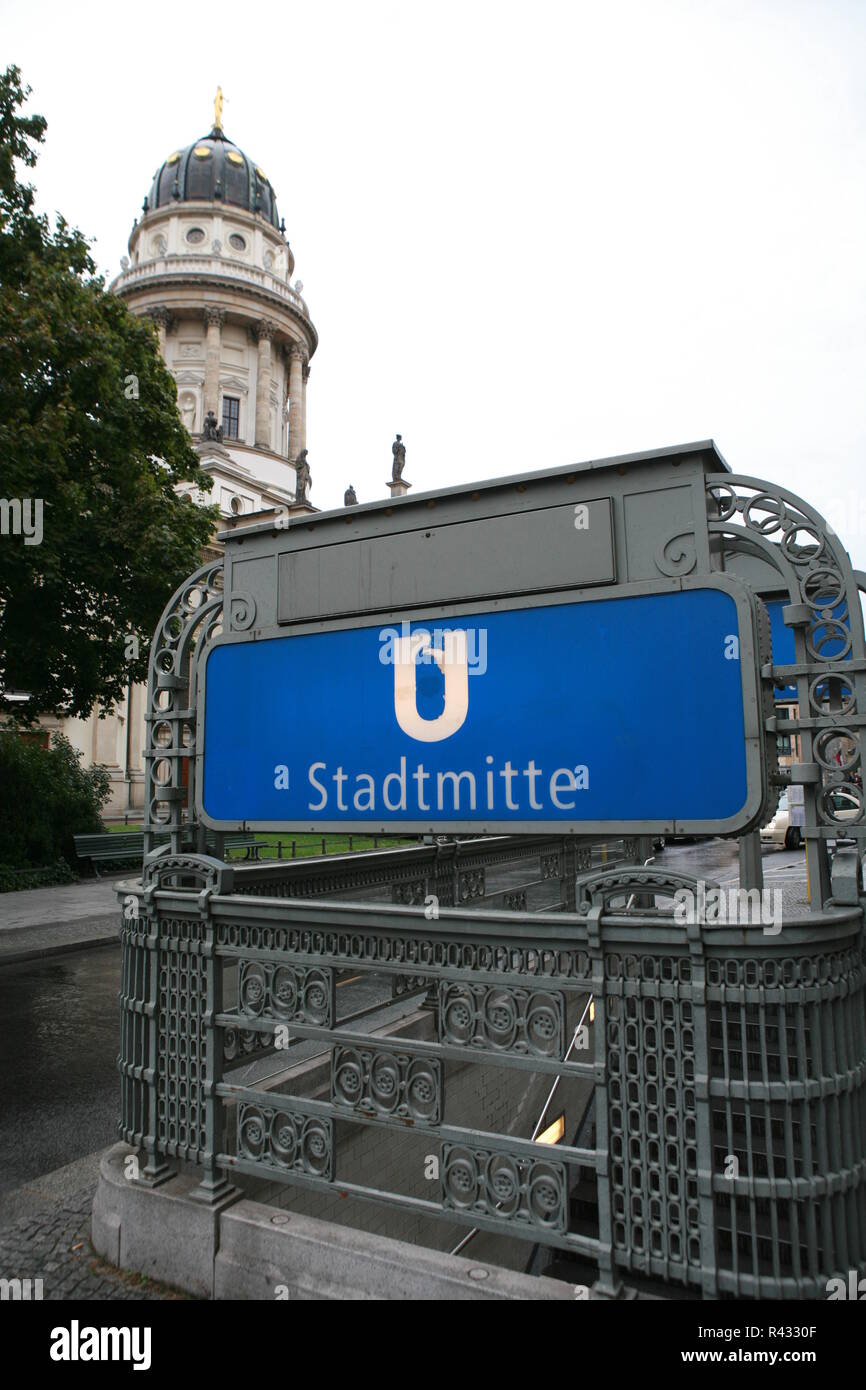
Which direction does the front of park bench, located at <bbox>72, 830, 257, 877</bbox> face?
toward the camera

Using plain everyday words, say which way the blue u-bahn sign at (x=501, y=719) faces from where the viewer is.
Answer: facing the viewer and to the left of the viewer

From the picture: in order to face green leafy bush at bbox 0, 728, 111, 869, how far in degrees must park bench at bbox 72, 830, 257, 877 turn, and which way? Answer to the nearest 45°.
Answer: approximately 90° to its right

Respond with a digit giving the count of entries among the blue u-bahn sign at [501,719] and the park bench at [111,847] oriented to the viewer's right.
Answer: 0

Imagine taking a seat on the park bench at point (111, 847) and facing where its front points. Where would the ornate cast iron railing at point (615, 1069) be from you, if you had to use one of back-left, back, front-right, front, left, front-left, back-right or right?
front

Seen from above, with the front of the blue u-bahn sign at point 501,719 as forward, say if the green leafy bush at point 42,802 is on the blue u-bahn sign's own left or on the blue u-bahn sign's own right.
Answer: on the blue u-bahn sign's own right

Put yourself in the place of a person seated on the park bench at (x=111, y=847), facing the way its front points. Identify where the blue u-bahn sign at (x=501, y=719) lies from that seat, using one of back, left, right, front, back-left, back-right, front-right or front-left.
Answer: front

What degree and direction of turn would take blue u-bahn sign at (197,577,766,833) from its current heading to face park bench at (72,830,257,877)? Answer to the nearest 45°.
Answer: approximately 90° to its right
